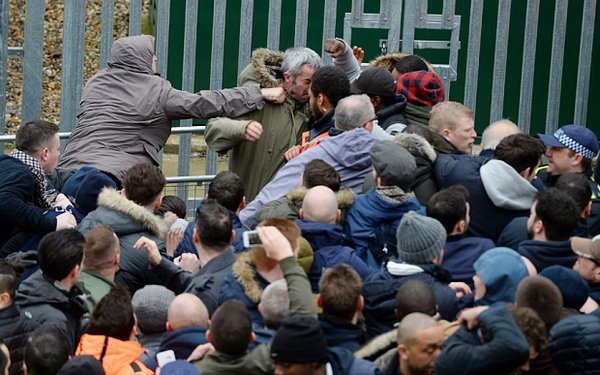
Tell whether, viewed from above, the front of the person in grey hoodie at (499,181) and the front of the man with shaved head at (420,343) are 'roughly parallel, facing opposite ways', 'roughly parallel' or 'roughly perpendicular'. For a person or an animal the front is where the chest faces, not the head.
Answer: roughly perpendicular

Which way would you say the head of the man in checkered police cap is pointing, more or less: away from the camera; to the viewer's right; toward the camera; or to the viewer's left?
to the viewer's left

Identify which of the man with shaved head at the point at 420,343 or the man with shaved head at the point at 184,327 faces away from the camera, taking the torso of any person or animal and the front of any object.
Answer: the man with shaved head at the point at 184,327

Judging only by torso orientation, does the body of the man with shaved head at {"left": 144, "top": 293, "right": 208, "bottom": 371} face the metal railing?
yes

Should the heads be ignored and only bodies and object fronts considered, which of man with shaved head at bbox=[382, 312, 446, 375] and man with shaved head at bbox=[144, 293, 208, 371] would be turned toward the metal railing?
man with shaved head at bbox=[144, 293, 208, 371]

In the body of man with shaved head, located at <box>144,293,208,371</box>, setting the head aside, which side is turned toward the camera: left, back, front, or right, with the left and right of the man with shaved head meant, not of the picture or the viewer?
back

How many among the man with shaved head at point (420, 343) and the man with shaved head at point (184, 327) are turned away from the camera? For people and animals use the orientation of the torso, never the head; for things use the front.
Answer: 1

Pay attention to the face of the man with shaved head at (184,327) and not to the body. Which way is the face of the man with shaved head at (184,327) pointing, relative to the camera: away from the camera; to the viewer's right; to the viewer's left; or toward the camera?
away from the camera

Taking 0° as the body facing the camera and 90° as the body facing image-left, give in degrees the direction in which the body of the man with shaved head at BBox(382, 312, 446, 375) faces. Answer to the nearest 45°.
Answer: approximately 315°
